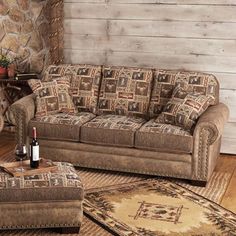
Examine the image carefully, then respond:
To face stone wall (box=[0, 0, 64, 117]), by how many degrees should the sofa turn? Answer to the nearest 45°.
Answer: approximately 90° to its right

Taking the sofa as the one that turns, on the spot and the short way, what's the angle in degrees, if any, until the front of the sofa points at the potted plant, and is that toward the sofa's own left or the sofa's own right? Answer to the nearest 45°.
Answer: approximately 90° to the sofa's own right

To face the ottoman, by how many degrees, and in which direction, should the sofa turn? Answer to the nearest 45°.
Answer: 0° — it already faces it

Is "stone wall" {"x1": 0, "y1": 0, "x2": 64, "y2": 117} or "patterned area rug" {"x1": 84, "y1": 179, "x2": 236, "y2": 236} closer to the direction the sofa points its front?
the patterned area rug

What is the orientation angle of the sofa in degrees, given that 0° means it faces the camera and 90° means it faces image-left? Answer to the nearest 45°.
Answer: approximately 45°

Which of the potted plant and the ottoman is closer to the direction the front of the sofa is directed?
the ottoman
